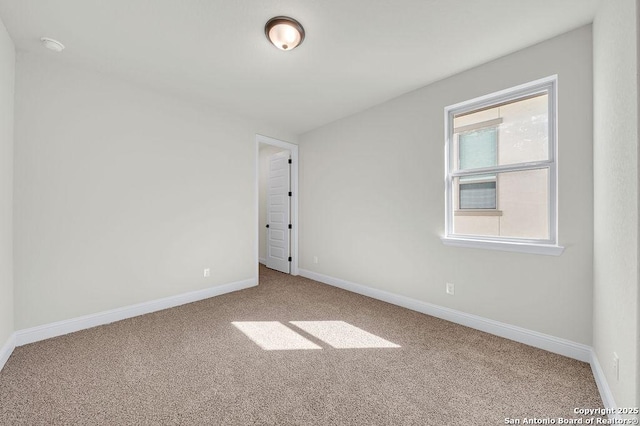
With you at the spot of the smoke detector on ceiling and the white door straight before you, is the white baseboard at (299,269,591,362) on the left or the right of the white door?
right

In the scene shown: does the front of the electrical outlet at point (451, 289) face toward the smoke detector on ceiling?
yes

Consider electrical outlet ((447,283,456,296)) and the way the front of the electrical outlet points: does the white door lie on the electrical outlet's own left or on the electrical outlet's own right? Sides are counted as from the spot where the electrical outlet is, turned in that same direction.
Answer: on the electrical outlet's own right

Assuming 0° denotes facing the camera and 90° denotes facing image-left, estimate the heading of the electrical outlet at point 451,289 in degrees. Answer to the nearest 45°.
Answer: approximately 45°

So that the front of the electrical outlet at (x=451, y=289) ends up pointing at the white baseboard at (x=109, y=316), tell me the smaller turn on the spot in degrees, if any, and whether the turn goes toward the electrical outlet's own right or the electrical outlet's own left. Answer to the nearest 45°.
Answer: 0° — it already faces it
